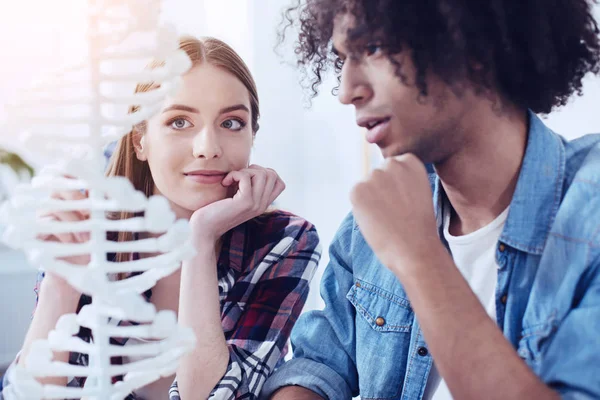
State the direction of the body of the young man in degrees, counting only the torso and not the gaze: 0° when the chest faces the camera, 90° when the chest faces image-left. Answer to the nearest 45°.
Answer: approximately 45°

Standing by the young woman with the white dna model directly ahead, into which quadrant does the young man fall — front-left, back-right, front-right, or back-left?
front-left

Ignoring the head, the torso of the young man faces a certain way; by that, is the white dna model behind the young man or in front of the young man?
in front

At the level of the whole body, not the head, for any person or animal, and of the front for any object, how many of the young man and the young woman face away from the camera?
0

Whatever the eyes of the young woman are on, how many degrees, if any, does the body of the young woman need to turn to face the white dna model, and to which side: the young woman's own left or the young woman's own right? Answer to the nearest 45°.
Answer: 0° — they already face it

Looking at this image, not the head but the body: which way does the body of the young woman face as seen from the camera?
toward the camera

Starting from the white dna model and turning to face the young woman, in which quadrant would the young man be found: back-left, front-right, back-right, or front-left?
front-right
